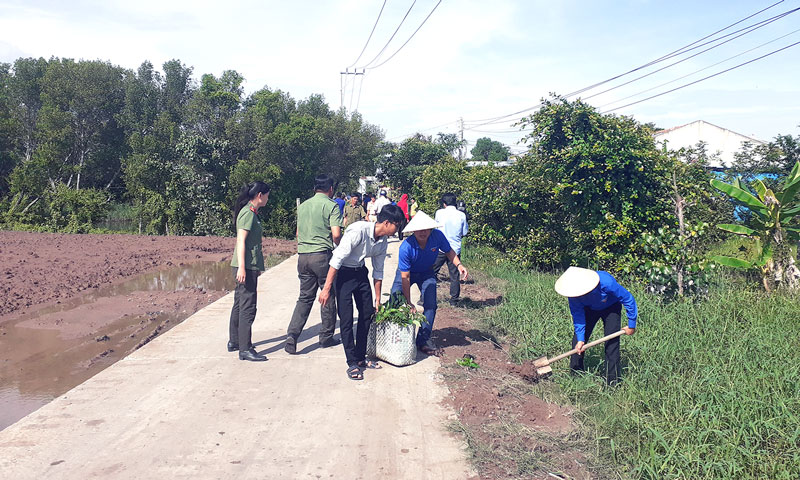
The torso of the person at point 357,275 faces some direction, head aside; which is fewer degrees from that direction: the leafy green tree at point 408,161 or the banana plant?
the banana plant

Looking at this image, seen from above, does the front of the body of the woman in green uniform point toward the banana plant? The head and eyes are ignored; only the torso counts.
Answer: yes

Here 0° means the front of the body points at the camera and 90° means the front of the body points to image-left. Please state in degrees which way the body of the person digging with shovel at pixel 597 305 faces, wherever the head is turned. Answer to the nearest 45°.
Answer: approximately 45°

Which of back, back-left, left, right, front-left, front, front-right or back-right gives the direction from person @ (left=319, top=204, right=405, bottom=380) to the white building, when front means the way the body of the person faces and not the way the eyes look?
left

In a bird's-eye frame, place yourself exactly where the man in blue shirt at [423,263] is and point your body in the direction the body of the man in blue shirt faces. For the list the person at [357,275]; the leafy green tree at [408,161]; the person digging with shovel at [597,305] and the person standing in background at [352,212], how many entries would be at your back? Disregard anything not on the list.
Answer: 2

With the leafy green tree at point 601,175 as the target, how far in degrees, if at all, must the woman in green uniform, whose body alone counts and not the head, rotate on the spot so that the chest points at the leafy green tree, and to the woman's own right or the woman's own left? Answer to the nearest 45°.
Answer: approximately 45° to the woman's own left

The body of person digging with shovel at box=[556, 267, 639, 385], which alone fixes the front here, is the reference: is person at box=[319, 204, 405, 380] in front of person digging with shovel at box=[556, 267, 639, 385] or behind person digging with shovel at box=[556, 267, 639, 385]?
in front

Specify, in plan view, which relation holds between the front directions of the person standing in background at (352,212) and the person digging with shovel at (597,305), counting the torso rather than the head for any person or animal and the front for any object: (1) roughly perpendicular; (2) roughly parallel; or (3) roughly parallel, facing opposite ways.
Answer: roughly perpendicular

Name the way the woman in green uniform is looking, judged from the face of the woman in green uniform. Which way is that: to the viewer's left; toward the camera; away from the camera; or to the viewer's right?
to the viewer's right

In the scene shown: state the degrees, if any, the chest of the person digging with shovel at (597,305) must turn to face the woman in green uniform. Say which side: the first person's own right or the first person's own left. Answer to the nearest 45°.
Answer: approximately 45° to the first person's own right

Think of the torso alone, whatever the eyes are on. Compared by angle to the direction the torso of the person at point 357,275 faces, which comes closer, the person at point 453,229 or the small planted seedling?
the small planted seedling

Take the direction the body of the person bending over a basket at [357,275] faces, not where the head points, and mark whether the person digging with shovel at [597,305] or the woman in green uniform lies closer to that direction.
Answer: the person digging with shovel

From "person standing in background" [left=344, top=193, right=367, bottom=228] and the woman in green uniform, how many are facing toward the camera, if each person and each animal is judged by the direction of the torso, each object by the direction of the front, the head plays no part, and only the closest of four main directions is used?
1

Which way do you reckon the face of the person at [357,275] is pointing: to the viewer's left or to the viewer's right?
to the viewer's right
